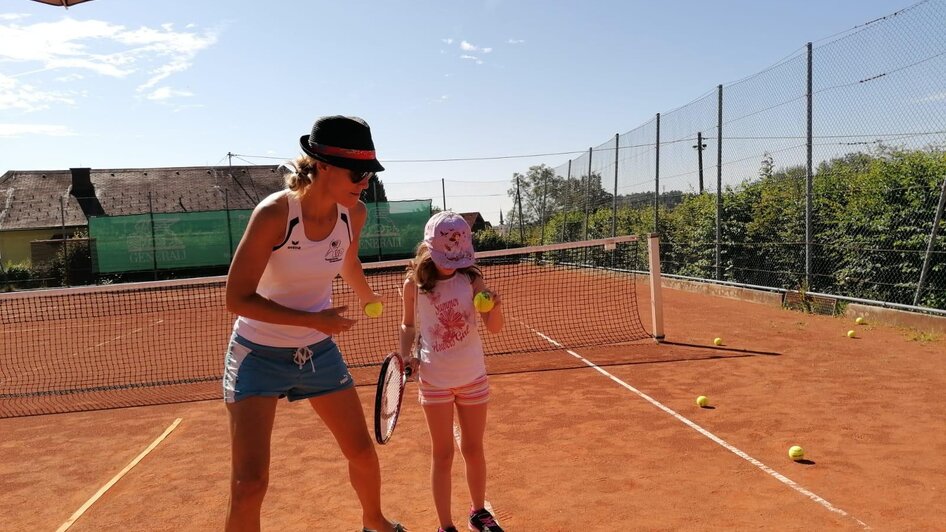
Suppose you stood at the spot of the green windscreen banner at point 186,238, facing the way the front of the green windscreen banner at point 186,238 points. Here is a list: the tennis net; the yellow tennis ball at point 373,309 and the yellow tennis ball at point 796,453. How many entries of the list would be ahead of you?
3

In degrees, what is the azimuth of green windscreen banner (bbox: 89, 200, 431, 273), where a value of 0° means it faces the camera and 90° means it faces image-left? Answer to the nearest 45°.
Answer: approximately 0°

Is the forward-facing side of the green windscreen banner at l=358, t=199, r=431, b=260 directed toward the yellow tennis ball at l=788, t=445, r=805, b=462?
yes

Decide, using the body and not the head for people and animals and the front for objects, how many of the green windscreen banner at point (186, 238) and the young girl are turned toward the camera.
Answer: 2

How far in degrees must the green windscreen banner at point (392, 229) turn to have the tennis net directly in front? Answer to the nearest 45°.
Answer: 0° — it already faces it

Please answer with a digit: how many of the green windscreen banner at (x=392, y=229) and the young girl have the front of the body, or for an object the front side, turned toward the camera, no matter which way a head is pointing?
2

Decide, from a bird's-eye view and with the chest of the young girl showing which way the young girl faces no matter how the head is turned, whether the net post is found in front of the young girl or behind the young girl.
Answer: behind

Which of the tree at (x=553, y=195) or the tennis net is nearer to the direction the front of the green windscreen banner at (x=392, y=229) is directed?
the tennis net

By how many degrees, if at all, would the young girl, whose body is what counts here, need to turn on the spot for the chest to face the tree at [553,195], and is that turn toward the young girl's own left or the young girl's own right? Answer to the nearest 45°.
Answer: approximately 180°

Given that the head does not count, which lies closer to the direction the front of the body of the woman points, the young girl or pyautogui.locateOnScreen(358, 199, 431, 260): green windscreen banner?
the young girl

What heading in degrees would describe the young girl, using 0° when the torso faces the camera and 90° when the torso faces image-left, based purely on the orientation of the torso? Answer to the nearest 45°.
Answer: approximately 0°
